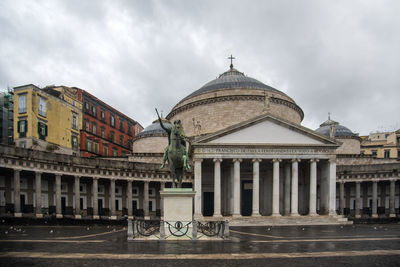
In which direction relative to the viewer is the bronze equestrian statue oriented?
toward the camera

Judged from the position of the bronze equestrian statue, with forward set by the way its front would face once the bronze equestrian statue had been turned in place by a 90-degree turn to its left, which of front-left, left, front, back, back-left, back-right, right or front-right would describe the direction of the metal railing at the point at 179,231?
right
